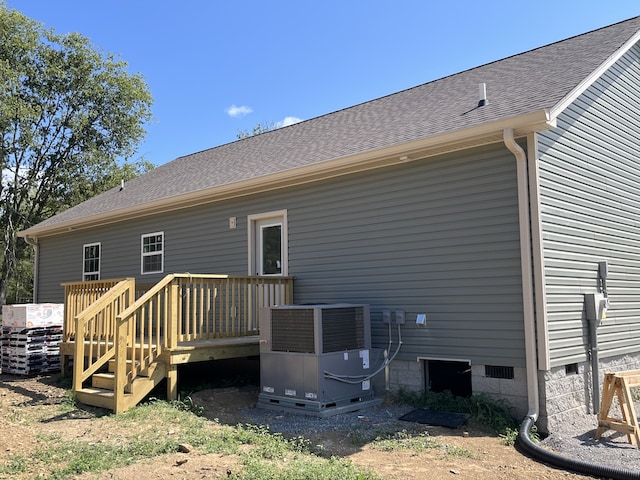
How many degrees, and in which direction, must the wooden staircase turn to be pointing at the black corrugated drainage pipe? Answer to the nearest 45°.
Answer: approximately 90° to its left

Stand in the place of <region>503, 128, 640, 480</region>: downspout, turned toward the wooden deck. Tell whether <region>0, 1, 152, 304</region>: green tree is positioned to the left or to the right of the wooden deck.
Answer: right

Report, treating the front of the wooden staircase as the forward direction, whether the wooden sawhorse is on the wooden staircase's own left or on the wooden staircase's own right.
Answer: on the wooden staircase's own left

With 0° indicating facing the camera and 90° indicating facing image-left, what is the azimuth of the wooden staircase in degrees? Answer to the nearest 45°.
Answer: approximately 45°

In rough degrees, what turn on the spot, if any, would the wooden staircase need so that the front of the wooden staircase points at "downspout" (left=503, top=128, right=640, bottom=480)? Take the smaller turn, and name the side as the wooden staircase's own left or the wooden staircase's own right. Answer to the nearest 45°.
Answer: approximately 90° to the wooden staircase's own left

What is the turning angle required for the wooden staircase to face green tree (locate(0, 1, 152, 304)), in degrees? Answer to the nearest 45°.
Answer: approximately 135° to its right

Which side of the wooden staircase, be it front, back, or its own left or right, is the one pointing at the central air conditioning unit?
left
